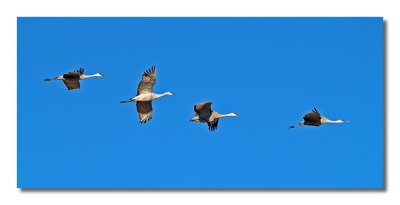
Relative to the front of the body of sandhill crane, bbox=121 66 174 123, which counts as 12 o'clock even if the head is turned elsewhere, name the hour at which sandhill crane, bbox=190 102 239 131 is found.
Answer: sandhill crane, bbox=190 102 239 131 is roughly at 12 o'clock from sandhill crane, bbox=121 66 174 123.

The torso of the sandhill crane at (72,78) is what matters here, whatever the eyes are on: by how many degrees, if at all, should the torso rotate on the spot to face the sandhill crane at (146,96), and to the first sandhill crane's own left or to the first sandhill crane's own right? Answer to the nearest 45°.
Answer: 0° — it already faces it

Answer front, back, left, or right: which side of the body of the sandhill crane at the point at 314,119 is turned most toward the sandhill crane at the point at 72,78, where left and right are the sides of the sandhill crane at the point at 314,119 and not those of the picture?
back

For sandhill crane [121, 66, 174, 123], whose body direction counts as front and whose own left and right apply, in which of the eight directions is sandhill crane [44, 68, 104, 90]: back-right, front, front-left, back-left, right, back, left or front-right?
back

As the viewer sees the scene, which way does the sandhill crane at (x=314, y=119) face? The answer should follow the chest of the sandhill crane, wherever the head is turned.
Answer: to the viewer's right

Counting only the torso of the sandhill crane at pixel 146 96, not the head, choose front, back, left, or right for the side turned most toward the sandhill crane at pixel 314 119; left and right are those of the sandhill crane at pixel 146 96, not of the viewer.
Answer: front

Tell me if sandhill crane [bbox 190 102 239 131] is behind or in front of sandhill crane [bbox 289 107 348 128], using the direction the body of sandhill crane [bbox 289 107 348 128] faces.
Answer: behind

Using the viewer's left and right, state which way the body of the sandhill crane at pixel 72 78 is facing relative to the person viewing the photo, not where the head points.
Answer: facing to the right of the viewer

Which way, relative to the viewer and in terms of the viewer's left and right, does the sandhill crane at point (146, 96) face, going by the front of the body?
facing to the right of the viewer

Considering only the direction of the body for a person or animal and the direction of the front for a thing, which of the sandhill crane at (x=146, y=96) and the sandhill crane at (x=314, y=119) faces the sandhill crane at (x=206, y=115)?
the sandhill crane at (x=146, y=96)

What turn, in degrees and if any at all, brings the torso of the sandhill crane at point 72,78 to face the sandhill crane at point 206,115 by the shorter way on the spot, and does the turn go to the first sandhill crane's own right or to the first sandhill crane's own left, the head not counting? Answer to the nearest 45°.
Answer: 0° — it already faces it

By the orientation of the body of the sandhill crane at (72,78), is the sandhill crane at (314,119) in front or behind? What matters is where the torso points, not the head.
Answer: in front

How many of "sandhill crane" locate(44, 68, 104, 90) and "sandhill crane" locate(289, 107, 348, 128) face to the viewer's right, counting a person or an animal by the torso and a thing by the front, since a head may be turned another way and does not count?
2

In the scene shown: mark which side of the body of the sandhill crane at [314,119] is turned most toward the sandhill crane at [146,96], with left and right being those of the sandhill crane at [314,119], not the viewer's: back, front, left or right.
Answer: back

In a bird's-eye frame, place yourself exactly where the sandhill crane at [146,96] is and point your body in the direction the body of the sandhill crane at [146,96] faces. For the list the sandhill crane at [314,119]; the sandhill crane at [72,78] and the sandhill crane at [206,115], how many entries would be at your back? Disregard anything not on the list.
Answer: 1
